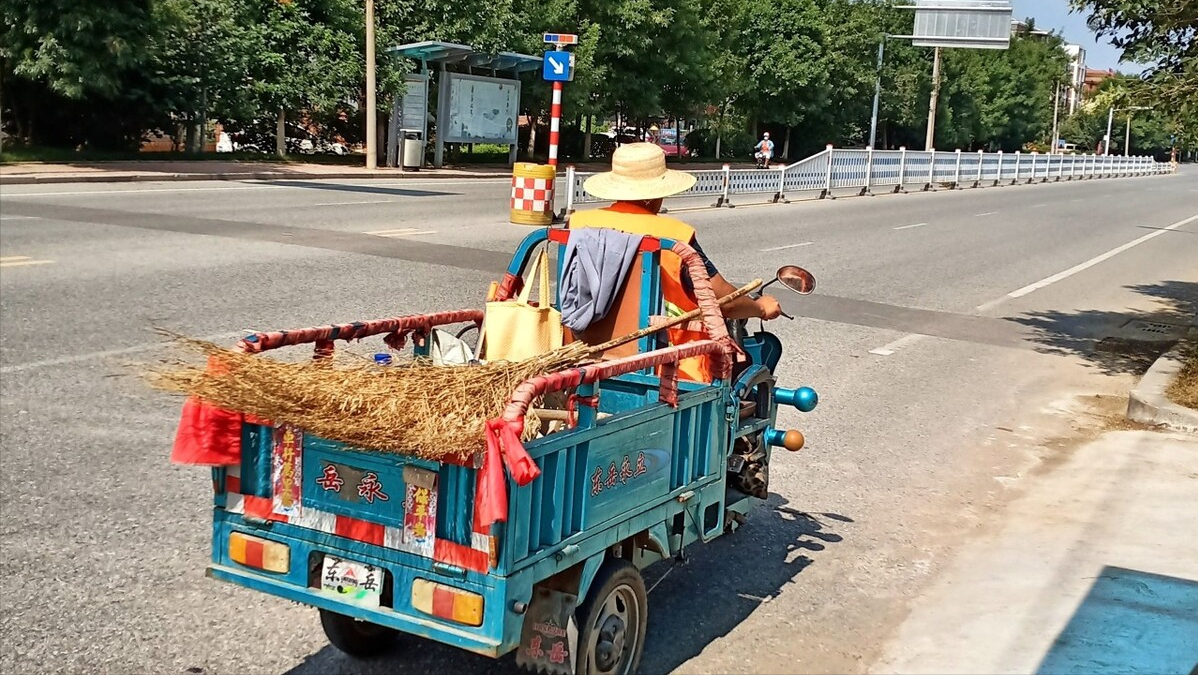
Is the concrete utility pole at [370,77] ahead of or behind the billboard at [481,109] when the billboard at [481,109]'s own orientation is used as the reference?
ahead

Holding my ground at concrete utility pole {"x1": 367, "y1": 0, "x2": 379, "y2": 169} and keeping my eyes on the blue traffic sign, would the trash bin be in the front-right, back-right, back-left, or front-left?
front-left

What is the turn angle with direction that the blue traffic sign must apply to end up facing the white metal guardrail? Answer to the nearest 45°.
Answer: approximately 135° to its left

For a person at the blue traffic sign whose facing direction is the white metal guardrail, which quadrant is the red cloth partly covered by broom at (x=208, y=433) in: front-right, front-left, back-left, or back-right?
back-right

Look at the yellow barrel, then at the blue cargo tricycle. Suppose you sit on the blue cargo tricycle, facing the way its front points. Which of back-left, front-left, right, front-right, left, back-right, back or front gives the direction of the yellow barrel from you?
front-left

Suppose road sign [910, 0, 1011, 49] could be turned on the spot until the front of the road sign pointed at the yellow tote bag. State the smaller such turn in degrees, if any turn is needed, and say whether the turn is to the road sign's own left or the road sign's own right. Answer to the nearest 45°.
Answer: approximately 180°

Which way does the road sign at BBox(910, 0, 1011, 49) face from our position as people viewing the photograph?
facing away from the viewer

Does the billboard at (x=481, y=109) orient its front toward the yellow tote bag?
yes

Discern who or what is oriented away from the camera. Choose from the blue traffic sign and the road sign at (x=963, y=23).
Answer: the road sign

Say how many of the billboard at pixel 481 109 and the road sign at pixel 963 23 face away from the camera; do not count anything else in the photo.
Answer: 1

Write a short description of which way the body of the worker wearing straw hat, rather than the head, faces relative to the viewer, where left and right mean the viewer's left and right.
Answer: facing away from the viewer and to the right of the viewer

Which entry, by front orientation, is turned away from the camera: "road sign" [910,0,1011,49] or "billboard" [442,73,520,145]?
"road sign" [910,0,1011,49]

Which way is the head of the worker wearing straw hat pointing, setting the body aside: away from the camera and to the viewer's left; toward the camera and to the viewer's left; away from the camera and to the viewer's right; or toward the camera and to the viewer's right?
away from the camera and to the viewer's right

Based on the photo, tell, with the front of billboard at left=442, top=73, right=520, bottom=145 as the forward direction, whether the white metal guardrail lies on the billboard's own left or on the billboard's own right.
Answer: on the billboard's own left

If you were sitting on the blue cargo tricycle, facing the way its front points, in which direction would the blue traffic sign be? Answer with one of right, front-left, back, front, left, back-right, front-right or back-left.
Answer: front-left

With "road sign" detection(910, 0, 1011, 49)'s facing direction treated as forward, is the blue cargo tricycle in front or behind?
behind
